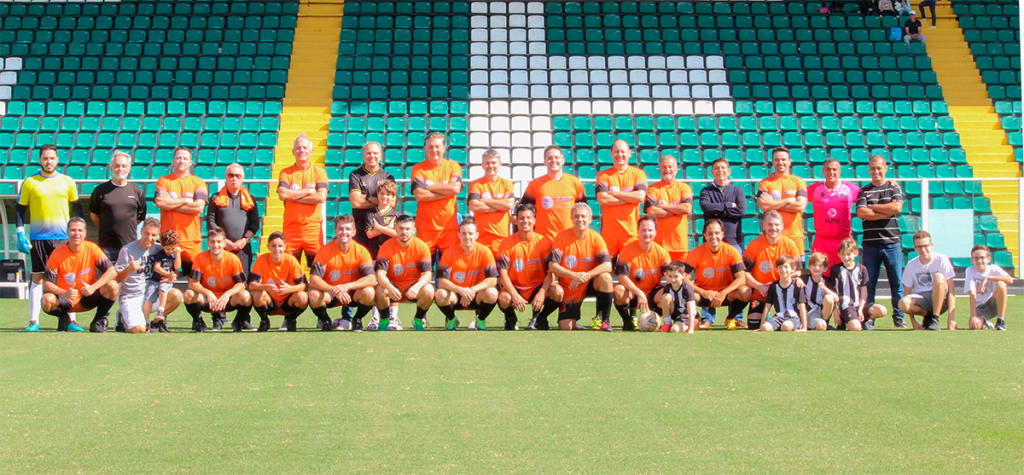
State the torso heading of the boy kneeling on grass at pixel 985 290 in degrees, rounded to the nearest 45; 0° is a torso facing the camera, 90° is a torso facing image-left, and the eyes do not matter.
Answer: approximately 0°

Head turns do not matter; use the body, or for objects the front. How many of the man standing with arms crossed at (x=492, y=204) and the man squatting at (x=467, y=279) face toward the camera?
2

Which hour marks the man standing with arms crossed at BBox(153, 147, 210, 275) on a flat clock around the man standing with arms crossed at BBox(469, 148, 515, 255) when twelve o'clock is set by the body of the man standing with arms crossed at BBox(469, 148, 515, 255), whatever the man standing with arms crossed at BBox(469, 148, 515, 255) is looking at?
the man standing with arms crossed at BBox(153, 147, 210, 275) is roughly at 3 o'clock from the man standing with arms crossed at BBox(469, 148, 515, 255).

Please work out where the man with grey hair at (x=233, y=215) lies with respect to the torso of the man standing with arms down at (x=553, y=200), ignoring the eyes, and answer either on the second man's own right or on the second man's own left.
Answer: on the second man's own right

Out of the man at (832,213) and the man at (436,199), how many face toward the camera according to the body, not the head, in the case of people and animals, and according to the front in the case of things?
2
